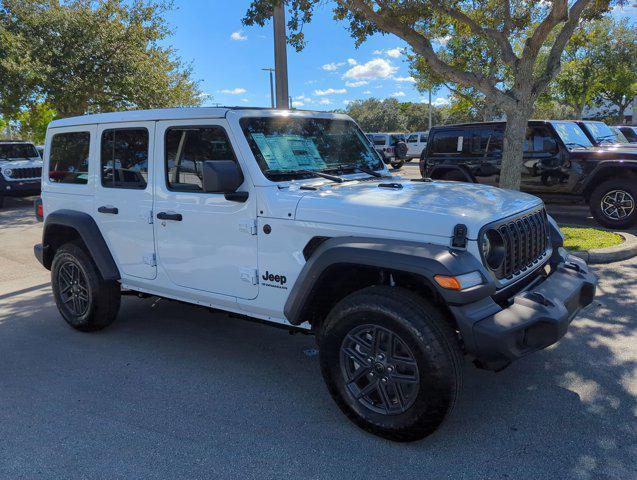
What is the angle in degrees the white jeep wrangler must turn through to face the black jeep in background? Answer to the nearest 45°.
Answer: approximately 90° to its left

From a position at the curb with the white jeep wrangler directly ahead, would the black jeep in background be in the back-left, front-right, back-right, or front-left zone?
back-right

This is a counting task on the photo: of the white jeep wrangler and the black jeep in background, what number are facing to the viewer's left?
0

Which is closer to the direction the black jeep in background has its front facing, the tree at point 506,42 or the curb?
the curb

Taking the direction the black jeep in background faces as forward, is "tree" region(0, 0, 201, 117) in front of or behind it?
behind

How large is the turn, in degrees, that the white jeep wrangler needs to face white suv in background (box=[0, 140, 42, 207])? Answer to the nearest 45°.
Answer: approximately 180°

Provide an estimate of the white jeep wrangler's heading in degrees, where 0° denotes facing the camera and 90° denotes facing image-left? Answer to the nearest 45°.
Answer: approximately 315°

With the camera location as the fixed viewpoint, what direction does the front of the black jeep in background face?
facing the viewer and to the right of the viewer

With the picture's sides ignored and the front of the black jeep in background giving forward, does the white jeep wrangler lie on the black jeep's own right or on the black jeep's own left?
on the black jeep's own right

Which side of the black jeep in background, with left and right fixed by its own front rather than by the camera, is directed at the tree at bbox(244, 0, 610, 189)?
right

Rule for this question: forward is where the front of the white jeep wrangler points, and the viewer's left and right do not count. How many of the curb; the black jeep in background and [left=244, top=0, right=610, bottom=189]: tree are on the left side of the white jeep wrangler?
3

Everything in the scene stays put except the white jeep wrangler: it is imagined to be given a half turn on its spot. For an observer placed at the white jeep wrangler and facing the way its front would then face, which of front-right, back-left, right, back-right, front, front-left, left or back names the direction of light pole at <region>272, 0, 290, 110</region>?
front-right

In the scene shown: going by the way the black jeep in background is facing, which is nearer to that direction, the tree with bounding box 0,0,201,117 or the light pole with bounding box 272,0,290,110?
the light pole

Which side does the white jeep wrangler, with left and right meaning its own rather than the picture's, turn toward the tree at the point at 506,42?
left

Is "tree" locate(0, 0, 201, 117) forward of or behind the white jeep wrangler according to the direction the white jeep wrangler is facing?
behind
